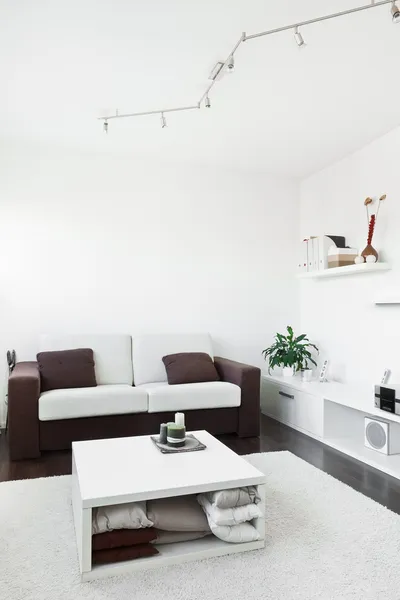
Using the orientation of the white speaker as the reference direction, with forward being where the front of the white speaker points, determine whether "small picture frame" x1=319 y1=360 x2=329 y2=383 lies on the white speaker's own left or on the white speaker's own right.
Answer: on the white speaker's own right

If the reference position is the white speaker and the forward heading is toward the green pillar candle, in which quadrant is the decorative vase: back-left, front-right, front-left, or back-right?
back-right

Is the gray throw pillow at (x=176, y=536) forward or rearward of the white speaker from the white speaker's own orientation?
forward

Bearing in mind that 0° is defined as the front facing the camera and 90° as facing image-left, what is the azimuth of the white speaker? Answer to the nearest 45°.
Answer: approximately 45°

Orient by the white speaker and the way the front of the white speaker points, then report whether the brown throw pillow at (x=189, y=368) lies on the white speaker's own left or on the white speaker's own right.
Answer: on the white speaker's own right

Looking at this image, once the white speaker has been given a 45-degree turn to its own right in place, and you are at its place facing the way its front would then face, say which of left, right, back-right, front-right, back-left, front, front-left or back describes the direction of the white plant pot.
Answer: front-right

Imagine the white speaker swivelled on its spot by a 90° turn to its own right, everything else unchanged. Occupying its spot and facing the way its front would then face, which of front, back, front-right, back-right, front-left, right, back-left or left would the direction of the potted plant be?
front
